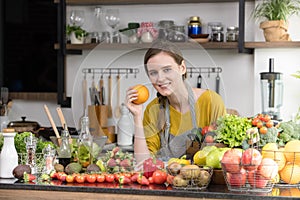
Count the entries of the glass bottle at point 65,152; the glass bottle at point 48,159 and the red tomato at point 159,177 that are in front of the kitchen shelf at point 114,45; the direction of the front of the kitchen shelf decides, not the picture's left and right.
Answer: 3

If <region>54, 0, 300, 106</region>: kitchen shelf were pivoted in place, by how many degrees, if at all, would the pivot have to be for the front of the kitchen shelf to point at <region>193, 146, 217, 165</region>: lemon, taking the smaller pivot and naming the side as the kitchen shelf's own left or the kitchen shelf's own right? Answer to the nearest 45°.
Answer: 0° — it already faces it

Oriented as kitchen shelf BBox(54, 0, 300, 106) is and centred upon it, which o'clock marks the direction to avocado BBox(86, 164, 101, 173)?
The avocado is roughly at 12 o'clock from the kitchen shelf.

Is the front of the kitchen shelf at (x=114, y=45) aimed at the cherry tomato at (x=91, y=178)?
yes

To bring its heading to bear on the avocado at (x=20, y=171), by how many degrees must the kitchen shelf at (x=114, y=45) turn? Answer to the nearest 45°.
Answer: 0° — it already faces it

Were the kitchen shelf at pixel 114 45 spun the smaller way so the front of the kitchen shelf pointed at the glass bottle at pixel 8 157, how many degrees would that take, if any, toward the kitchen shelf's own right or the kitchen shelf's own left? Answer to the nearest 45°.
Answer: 0° — it already faces it

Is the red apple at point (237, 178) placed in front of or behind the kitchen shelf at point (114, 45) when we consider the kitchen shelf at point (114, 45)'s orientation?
in front

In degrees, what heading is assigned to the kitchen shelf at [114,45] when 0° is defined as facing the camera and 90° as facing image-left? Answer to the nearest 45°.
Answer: approximately 0°

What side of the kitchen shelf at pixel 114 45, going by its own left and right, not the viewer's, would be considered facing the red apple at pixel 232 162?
front

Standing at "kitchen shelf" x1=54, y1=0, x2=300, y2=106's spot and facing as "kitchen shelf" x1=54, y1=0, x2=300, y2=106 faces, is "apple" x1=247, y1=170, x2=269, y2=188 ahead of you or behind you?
ahead
